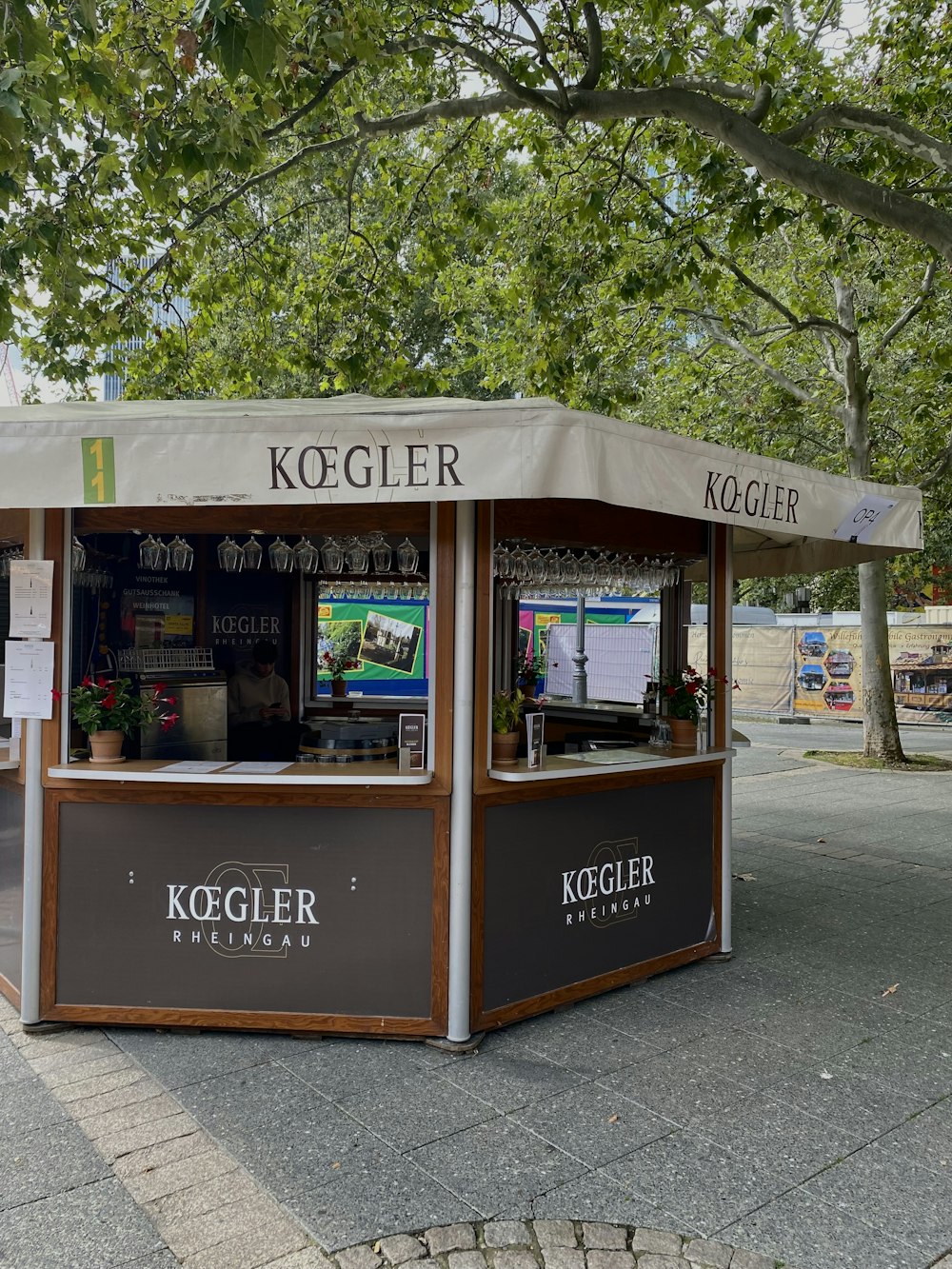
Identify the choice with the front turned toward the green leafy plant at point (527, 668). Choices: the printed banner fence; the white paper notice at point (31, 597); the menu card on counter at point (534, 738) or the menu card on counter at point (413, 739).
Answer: the printed banner fence

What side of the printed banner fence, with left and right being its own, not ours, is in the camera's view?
front

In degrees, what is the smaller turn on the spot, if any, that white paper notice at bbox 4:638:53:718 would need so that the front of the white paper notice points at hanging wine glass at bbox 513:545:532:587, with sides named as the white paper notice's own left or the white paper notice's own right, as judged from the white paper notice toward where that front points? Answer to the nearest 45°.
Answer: approximately 90° to the white paper notice's own left

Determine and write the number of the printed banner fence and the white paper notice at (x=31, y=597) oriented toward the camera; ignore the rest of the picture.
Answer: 2

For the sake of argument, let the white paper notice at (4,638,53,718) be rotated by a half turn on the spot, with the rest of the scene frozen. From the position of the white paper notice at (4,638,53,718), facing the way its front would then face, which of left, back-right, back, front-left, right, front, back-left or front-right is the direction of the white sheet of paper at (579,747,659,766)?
right

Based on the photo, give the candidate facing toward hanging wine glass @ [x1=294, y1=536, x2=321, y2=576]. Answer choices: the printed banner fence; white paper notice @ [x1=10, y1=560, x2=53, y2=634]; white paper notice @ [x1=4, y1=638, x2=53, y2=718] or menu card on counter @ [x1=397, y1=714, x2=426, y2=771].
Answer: the printed banner fence

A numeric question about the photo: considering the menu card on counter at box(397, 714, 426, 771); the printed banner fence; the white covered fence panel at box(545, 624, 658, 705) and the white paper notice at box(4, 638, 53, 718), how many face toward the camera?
4

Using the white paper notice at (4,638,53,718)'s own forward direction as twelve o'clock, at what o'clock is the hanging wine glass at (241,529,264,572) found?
The hanging wine glass is roughly at 8 o'clock from the white paper notice.

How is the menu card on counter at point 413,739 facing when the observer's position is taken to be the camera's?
facing the viewer

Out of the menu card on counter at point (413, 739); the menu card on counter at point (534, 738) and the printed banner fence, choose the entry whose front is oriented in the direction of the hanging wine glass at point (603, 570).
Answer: the printed banner fence

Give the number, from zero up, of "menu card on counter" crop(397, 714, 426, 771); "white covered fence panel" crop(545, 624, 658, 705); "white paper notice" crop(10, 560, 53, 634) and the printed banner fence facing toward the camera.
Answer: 4

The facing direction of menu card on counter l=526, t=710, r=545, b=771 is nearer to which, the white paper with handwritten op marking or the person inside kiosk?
the white paper with handwritten op marking

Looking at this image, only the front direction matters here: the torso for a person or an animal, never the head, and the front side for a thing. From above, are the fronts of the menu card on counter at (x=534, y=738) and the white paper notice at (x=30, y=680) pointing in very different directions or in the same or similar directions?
same or similar directions

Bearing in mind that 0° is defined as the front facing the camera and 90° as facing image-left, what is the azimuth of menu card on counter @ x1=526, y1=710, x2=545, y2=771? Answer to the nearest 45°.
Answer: approximately 315°
